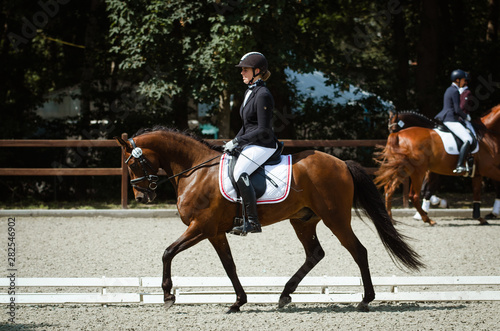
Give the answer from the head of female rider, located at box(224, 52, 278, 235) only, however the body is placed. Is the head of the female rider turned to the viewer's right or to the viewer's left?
to the viewer's left

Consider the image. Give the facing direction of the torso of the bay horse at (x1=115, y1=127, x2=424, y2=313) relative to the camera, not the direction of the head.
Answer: to the viewer's left

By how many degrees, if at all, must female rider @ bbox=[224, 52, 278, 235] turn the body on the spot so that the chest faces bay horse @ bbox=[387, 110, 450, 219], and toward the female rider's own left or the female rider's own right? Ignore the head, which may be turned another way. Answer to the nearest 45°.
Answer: approximately 135° to the female rider's own right

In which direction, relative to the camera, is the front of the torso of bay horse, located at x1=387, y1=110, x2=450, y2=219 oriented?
to the viewer's left

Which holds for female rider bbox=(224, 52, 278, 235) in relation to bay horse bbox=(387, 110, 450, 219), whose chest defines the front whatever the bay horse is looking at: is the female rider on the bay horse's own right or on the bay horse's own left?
on the bay horse's own left

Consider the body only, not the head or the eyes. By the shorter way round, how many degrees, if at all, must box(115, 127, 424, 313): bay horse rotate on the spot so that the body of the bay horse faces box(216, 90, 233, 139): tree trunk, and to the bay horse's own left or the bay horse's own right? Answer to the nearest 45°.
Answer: approximately 90° to the bay horse's own right

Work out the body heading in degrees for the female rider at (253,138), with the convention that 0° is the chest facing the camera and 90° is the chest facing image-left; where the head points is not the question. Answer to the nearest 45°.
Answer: approximately 90°
